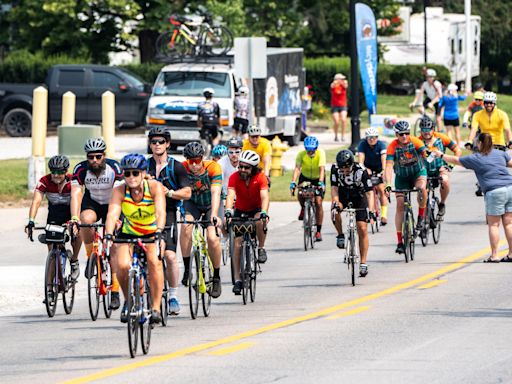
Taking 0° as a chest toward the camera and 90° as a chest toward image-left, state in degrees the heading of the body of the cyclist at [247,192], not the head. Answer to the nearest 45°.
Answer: approximately 0°

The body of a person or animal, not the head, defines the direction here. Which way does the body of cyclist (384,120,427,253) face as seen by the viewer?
toward the camera

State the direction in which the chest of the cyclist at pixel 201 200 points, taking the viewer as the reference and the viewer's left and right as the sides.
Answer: facing the viewer

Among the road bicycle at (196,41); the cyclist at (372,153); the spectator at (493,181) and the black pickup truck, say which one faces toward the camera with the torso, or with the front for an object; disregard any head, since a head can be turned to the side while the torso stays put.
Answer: the cyclist

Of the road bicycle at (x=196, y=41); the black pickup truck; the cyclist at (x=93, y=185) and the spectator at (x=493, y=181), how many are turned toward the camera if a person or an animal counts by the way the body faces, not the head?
1

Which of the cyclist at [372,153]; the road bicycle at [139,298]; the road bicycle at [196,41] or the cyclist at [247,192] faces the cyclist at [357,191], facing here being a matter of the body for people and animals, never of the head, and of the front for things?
the cyclist at [372,153]

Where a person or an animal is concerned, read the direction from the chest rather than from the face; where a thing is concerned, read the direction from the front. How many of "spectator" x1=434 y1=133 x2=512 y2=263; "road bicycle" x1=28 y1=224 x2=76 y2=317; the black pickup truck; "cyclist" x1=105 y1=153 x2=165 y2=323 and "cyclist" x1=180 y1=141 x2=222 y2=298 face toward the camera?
3

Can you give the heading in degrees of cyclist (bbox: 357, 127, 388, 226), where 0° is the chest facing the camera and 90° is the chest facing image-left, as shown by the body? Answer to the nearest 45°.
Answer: approximately 0°

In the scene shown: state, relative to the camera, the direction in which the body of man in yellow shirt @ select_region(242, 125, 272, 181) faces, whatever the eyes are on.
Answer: toward the camera

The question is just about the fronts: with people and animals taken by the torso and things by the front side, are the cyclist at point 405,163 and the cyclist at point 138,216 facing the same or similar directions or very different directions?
same or similar directions

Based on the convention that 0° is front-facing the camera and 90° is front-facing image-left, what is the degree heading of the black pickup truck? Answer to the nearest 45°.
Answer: approximately 270°

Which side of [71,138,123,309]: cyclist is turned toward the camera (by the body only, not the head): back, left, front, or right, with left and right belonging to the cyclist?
front
